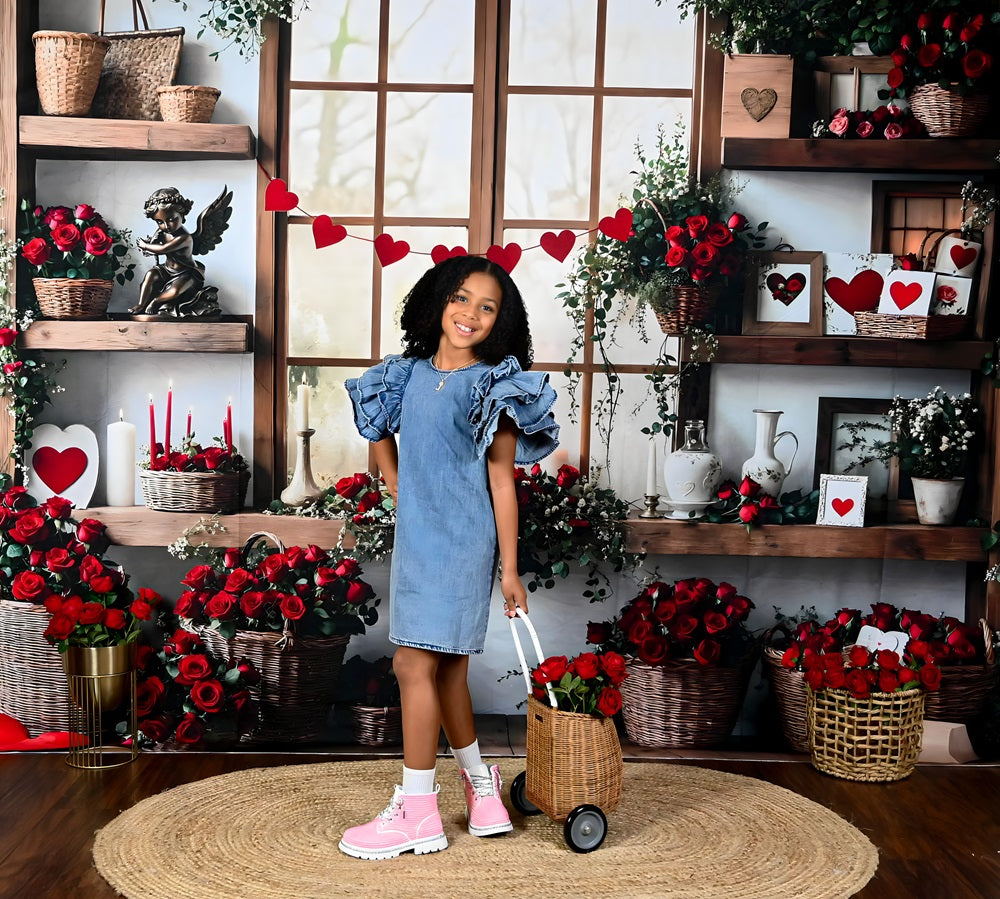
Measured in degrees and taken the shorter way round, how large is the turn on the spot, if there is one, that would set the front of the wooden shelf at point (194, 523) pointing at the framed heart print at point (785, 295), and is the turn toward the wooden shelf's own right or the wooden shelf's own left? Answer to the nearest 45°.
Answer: approximately 90° to the wooden shelf's own left

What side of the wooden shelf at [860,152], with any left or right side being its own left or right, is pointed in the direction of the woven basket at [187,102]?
right

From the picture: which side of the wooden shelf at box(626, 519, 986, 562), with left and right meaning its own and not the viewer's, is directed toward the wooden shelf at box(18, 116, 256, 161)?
right

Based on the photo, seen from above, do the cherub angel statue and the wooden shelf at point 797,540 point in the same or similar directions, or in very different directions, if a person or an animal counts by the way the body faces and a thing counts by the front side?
same or similar directions

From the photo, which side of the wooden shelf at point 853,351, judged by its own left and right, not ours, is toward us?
front

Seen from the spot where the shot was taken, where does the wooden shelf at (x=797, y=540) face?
facing the viewer

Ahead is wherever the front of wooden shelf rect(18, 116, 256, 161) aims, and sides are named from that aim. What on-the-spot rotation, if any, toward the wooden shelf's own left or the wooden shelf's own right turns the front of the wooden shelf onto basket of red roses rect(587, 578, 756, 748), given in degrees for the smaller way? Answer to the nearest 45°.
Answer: approximately 45° to the wooden shelf's own left

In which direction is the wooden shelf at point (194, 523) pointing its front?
toward the camera

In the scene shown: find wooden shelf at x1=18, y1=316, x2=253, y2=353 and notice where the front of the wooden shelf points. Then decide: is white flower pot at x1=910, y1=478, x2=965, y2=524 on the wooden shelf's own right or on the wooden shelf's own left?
on the wooden shelf's own left

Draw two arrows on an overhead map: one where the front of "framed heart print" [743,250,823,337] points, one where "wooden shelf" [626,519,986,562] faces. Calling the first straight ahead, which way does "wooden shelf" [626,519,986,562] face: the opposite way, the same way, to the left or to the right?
the same way

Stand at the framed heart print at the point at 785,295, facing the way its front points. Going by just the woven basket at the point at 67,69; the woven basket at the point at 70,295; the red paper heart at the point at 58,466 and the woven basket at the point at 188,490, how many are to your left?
0

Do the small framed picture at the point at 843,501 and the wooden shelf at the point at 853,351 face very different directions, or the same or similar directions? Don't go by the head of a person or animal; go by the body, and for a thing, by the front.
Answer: same or similar directions

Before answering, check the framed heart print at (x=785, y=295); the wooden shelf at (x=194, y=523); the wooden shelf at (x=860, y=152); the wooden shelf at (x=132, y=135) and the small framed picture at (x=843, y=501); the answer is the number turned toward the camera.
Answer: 5

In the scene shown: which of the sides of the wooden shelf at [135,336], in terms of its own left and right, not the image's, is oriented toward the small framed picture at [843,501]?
left

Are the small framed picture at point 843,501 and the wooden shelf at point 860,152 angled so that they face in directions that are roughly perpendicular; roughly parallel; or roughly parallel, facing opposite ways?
roughly parallel

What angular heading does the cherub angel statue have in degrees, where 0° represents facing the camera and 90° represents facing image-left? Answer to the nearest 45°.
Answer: approximately 45°

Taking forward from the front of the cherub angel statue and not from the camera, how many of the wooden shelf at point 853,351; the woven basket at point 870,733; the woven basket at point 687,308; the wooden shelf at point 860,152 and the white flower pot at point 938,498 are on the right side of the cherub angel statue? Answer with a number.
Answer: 0

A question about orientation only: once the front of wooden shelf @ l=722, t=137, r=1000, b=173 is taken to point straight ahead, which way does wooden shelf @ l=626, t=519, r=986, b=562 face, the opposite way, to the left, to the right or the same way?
the same way

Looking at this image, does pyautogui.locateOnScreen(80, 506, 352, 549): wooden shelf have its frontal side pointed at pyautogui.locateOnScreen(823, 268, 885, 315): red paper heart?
no
